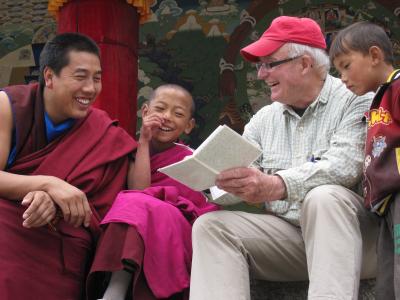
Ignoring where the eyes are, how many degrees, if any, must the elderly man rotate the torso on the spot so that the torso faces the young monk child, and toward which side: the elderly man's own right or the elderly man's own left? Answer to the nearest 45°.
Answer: approximately 45° to the elderly man's own right

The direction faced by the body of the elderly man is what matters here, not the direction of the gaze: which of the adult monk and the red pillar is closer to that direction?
the adult monk

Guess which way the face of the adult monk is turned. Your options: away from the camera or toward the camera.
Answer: toward the camera

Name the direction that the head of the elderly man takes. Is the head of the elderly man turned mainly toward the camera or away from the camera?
toward the camera

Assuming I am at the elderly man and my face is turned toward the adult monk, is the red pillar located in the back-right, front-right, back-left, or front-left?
front-right

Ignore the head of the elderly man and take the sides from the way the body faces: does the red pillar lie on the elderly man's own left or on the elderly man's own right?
on the elderly man's own right

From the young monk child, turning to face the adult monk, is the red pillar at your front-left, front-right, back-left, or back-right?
front-right

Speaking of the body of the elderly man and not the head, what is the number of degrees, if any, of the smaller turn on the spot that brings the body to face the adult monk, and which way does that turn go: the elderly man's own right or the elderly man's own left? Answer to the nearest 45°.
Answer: approximately 45° to the elderly man's own right

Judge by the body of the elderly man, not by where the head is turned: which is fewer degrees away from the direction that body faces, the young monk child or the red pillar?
the young monk child

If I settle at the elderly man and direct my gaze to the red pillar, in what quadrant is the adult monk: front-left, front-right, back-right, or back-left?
front-left

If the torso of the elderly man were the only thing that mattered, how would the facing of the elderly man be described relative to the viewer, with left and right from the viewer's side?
facing the viewer and to the left of the viewer
